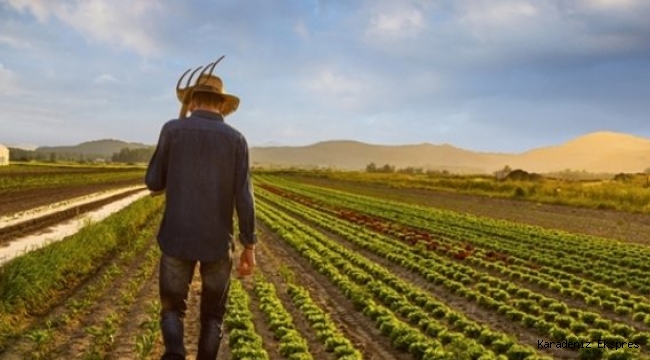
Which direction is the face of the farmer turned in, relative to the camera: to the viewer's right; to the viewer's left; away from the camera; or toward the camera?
away from the camera

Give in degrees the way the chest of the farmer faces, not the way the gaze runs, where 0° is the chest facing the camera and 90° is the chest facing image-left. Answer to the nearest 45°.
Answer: approximately 180°
